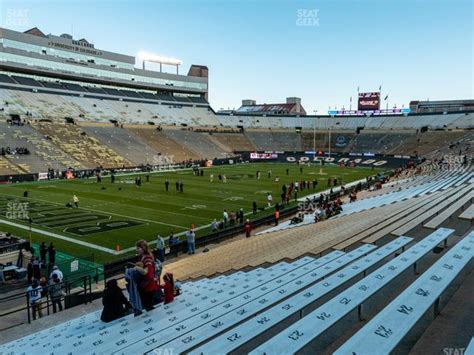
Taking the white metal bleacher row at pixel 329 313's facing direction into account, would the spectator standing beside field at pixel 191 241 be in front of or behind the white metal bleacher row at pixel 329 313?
in front

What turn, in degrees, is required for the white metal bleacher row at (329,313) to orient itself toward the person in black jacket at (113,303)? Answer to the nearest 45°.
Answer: approximately 45° to its left

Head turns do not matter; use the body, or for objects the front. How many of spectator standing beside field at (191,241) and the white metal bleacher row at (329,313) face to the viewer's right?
0

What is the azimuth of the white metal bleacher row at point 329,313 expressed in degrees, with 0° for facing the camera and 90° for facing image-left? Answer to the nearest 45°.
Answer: approximately 135°

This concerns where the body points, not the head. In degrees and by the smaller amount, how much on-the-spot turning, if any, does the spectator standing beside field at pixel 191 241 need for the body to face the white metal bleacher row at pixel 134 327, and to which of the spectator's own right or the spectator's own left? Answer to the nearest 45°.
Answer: approximately 180°

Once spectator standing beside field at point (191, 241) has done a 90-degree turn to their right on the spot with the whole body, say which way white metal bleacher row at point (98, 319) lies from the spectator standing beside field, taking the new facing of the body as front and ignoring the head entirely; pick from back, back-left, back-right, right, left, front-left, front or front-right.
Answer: right

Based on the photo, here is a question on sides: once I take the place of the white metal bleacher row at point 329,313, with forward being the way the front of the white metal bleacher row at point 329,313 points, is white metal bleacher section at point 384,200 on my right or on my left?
on my right

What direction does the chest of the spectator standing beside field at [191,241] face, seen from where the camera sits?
away from the camera

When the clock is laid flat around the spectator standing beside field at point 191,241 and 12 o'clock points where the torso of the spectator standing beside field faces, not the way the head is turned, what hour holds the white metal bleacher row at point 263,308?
The white metal bleacher row is roughly at 6 o'clock from the spectator standing beside field.

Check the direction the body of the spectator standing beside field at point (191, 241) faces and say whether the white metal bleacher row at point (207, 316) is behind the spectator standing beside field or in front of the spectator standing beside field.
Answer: behind

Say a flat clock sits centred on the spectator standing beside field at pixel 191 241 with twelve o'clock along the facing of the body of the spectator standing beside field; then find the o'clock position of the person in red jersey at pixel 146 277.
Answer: The person in red jersey is roughly at 6 o'clock from the spectator standing beside field.
